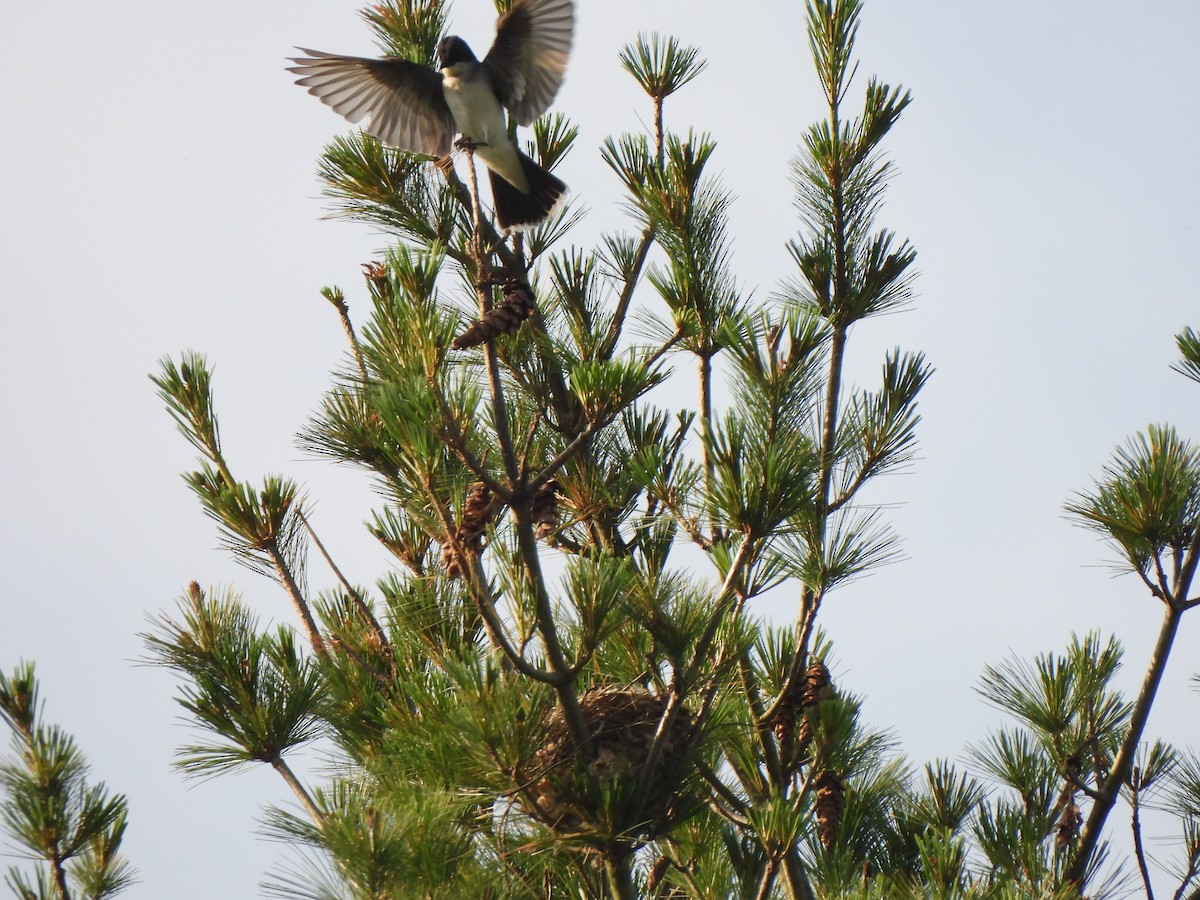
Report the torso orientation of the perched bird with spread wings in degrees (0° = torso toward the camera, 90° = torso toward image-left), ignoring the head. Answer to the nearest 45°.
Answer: approximately 45°
